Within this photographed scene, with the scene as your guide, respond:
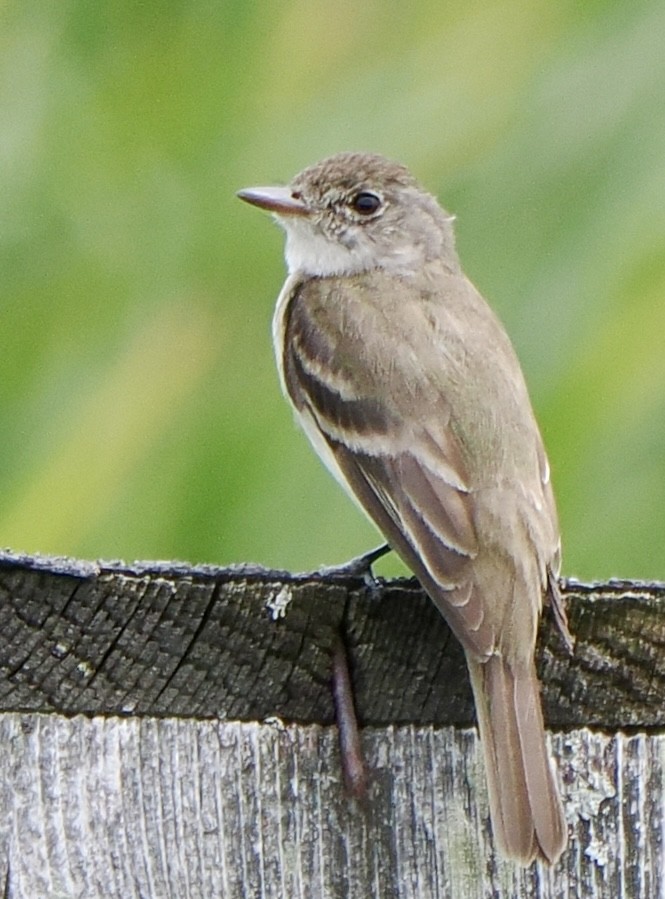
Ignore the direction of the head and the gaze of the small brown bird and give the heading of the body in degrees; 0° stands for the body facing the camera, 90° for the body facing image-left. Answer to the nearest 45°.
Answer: approximately 135°
